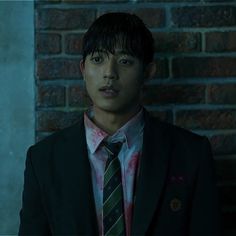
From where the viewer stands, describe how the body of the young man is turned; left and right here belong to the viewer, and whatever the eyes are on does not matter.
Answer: facing the viewer
